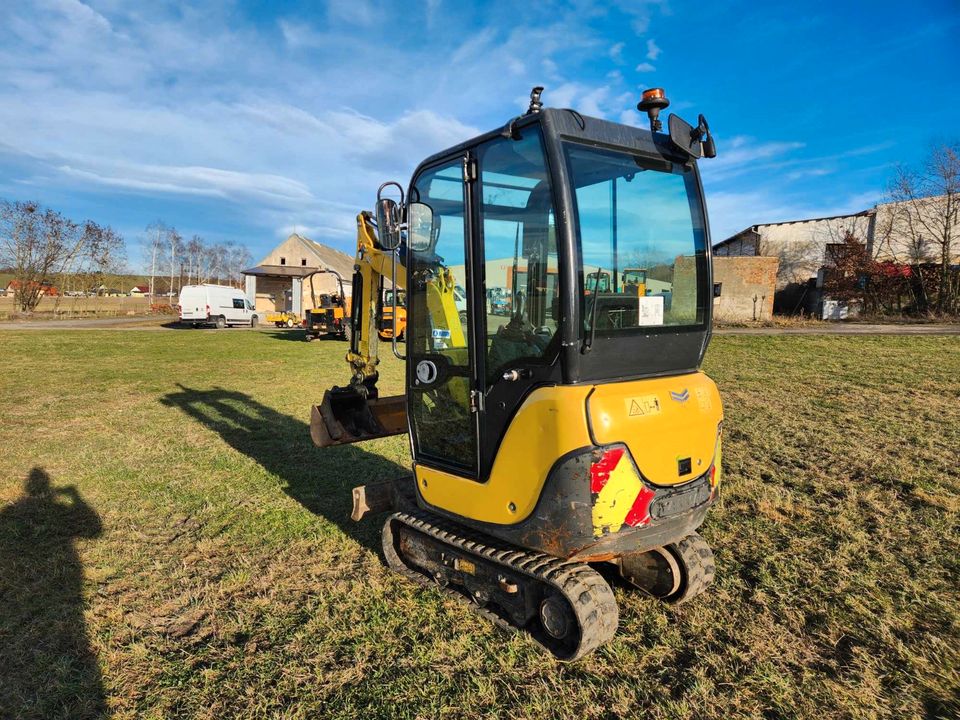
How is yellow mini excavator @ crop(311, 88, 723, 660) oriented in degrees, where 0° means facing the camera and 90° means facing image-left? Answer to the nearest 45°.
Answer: approximately 135°

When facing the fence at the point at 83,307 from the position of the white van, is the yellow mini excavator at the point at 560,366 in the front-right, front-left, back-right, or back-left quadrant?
back-left

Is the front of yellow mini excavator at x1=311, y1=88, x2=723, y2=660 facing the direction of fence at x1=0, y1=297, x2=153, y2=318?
yes

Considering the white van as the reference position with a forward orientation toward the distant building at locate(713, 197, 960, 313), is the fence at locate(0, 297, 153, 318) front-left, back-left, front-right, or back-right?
back-left

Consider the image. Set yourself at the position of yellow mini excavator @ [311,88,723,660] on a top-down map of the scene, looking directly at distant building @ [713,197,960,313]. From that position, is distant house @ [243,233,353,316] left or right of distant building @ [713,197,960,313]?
left

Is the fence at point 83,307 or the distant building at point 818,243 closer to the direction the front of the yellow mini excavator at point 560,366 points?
the fence

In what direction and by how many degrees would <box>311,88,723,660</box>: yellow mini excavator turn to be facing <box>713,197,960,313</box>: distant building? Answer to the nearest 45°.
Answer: approximately 90° to its right
